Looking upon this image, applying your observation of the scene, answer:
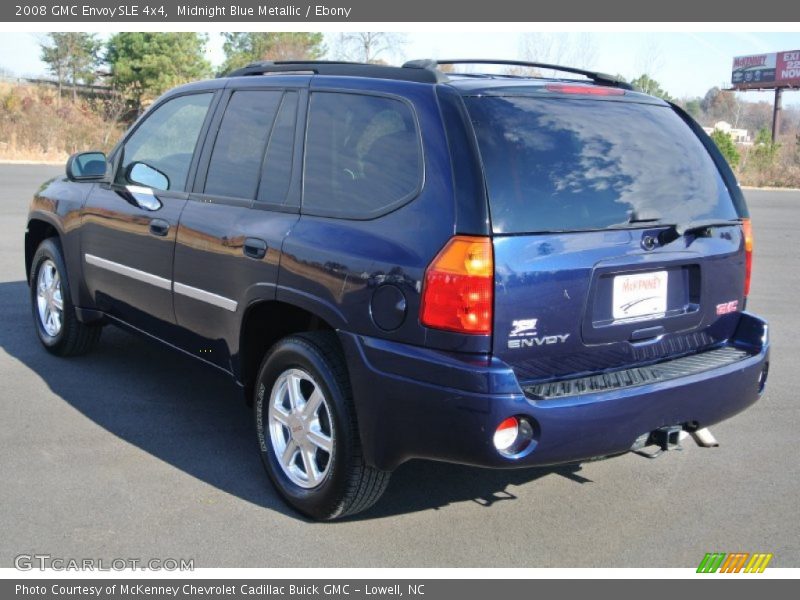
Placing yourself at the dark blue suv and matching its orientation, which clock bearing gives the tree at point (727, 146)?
The tree is roughly at 2 o'clock from the dark blue suv.

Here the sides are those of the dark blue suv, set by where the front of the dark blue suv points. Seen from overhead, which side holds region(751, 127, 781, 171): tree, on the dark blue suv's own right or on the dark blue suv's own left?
on the dark blue suv's own right

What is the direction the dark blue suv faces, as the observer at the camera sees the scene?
facing away from the viewer and to the left of the viewer

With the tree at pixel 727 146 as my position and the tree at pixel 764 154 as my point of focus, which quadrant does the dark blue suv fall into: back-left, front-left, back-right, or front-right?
back-right
